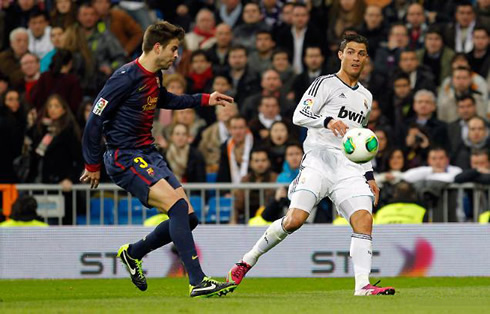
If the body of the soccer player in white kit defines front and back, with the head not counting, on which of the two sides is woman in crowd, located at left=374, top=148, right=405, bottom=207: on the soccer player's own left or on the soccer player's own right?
on the soccer player's own left

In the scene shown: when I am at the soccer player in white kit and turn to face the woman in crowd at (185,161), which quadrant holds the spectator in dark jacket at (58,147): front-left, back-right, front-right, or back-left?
front-left

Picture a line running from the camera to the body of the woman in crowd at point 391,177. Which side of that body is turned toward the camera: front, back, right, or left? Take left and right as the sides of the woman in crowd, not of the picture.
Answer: front

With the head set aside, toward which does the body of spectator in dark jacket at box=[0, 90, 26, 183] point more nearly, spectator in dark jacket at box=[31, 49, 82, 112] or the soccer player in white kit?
the soccer player in white kit

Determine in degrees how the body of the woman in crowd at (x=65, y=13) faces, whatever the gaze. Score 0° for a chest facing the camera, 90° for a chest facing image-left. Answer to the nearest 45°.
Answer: approximately 0°

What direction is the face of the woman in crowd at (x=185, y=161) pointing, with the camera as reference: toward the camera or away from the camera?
toward the camera

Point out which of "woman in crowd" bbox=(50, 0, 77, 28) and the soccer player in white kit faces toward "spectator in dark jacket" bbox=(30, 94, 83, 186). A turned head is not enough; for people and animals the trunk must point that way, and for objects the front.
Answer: the woman in crowd

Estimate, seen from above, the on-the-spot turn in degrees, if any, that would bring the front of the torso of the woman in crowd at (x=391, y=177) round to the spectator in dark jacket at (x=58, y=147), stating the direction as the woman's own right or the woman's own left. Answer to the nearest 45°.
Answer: approximately 90° to the woman's own right

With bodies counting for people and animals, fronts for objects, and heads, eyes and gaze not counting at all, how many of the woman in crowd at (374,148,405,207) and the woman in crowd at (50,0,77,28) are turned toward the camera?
2

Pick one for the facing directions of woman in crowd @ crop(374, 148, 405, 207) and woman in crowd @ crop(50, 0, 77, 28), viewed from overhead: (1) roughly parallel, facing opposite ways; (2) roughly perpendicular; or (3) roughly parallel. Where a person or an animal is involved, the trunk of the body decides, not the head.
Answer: roughly parallel

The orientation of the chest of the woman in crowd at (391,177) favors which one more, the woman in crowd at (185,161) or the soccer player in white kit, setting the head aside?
the soccer player in white kit
